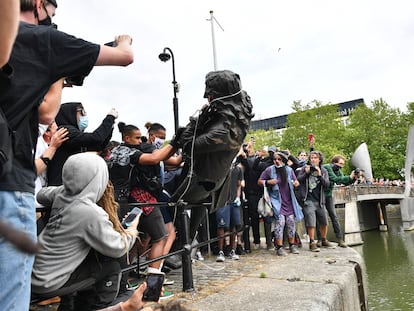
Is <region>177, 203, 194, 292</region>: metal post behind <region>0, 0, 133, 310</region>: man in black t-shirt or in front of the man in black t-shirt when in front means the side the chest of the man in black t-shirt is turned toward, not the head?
in front

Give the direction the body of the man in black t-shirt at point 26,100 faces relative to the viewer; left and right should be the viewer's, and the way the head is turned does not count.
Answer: facing away from the viewer and to the right of the viewer

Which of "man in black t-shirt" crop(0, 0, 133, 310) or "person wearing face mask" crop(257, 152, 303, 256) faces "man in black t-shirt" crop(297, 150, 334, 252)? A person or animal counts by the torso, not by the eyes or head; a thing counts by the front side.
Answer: "man in black t-shirt" crop(0, 0, 133, 310)

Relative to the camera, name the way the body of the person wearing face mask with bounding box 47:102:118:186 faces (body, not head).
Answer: to the viewer's right

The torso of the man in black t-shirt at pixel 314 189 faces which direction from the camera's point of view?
toward the camera

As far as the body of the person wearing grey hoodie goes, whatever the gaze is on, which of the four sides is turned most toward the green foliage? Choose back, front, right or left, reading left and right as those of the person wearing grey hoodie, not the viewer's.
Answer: front

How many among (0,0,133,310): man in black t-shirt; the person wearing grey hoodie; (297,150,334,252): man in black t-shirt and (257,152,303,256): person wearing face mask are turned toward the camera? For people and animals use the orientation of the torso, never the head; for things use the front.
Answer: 2

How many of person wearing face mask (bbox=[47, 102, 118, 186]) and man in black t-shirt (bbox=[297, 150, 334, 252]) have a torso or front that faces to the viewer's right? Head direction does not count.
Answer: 1

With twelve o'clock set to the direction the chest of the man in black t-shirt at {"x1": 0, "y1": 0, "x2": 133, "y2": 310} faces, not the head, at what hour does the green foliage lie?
The green foliage is roughly at 10 o'clock from the man in black t-shirt.

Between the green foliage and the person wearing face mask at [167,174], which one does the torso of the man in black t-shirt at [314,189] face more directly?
the person wearing face mask

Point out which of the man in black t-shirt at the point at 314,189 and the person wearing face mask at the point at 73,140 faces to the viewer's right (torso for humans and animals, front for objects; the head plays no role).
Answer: the person wearing face mask

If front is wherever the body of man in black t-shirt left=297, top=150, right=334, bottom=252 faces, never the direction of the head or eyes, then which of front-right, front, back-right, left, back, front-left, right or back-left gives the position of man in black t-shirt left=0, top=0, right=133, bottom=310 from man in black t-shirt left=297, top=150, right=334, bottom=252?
front

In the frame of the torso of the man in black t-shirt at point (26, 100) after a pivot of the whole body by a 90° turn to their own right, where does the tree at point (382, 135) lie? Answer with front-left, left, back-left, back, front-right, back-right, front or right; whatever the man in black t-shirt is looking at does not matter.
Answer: left

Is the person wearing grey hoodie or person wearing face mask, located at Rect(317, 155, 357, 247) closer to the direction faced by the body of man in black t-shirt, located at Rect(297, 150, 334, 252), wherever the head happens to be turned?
the person wearing grey hoodie

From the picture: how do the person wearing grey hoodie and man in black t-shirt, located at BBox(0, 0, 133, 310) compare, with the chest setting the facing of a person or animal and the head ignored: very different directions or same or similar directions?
same or similar directions

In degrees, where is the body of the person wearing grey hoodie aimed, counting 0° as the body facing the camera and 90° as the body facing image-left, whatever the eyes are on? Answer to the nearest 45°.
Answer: approximately 225°

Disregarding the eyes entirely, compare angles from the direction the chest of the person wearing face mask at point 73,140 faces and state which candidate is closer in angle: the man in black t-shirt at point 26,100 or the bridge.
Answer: the bridge

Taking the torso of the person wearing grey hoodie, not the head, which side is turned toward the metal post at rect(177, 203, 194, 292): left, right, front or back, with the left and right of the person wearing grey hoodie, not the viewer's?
front

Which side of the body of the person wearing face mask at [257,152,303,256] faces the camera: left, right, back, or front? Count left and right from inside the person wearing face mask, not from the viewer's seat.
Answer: front
